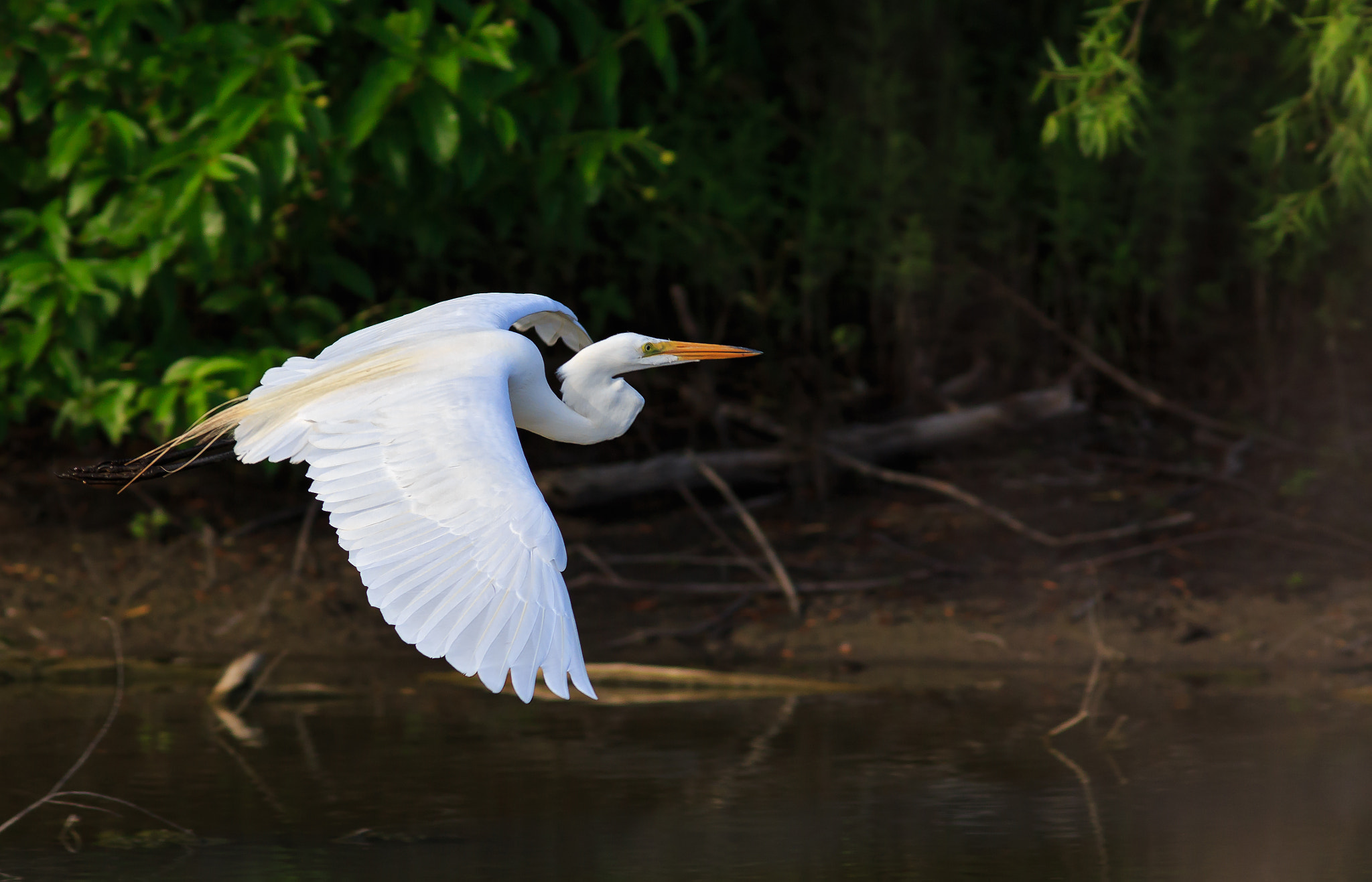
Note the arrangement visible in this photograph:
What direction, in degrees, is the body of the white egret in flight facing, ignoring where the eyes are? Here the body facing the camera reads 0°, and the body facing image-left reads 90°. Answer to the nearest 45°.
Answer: approximately 270°

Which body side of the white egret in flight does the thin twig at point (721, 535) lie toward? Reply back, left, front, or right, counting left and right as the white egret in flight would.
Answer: left

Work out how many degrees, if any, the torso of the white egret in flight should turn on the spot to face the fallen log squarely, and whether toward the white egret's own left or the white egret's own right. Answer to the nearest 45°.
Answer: approximately 90° to the white egret's own left

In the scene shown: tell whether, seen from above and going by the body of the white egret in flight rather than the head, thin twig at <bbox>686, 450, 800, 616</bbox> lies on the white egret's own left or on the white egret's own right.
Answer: on the white egret's own left

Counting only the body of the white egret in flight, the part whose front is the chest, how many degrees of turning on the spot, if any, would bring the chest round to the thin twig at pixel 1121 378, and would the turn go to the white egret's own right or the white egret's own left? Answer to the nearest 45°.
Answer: approximately 45° to the white egret's own left

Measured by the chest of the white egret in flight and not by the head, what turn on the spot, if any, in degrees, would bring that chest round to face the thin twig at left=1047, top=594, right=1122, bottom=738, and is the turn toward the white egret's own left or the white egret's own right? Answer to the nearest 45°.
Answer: approximately 45° to the white egret's own left
